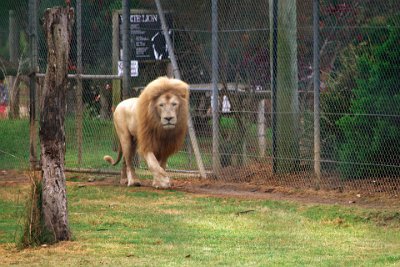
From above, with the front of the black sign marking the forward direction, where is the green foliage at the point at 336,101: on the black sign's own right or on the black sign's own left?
on the black sign's own left

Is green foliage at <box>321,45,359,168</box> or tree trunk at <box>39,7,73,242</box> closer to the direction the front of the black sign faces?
the tree trunk

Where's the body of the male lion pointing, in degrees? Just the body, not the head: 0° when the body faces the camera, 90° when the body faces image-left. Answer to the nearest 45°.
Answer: approximately 315°

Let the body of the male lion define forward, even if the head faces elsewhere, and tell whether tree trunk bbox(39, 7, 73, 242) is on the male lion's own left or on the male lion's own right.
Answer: on the male lion's own right

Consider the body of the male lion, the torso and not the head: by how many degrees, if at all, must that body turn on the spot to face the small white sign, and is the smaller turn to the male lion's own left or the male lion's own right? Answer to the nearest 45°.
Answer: approximately 135° to the male lion's own left

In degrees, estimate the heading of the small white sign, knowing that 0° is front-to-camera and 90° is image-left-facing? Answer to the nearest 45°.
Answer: approximately 0°
